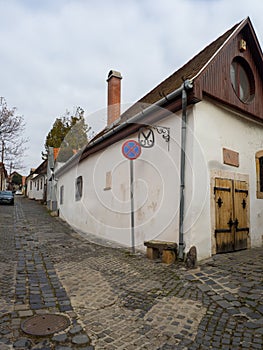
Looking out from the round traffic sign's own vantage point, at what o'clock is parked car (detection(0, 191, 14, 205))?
The parked car is roughly at 5 o'clock from the round traffic sign.

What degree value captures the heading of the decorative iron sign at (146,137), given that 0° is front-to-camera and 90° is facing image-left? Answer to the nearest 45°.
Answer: approximately 0°

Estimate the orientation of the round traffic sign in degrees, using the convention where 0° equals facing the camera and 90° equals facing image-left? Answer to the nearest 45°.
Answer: approximately 0°

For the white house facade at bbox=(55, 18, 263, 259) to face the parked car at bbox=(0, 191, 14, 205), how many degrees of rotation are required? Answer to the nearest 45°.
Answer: approximately 180°

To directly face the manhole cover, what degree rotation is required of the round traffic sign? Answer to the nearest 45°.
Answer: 0° — it already faces it
